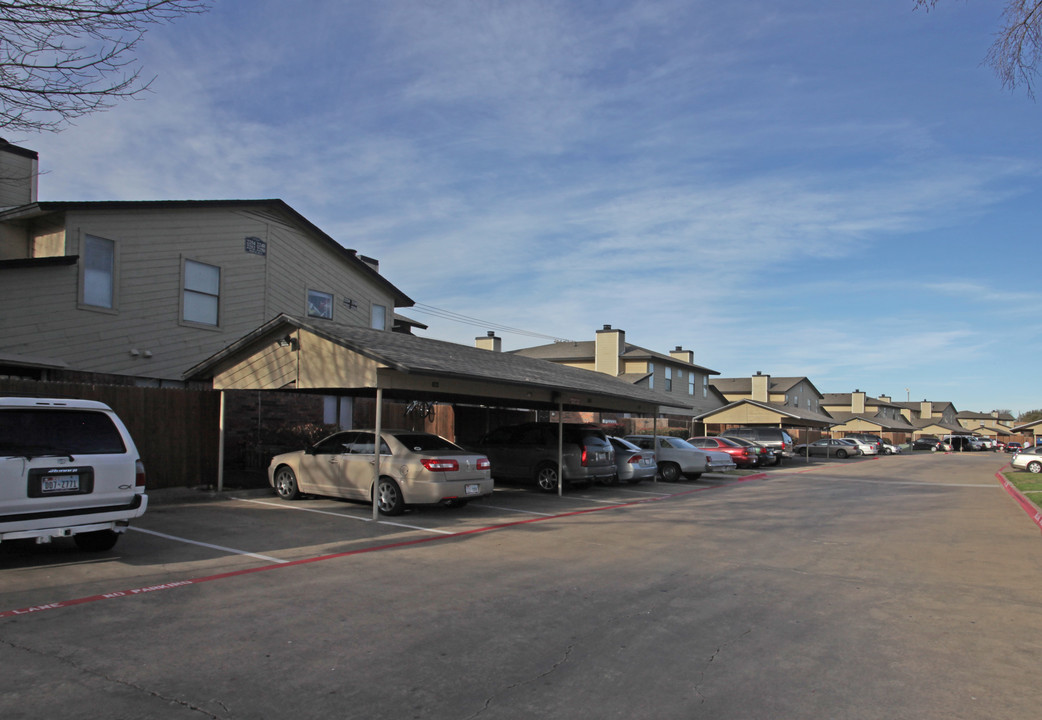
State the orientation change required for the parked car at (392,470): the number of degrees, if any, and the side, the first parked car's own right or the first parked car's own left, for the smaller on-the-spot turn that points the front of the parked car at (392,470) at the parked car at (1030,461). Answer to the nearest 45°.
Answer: approximately 90° to the first parked car's own right

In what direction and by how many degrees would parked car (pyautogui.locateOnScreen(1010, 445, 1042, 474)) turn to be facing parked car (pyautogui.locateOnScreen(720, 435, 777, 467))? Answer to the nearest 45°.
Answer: approximately 135° to its right

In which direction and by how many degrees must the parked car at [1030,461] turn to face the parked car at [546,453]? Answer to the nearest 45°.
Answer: approximately 90° to its right

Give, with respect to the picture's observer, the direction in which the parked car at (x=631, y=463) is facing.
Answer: facing away from the viewer and to the left of the viewer

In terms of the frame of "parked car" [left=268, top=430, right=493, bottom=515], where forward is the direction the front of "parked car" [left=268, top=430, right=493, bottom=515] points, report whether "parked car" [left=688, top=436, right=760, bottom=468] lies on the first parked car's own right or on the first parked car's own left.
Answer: on the first parked car's own right

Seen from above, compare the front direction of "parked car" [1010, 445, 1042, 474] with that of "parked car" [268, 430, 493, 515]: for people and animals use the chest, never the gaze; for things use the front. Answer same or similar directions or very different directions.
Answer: very different directions

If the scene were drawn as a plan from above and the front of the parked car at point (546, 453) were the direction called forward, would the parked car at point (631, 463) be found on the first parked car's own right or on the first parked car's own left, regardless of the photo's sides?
on the first parked car's own right

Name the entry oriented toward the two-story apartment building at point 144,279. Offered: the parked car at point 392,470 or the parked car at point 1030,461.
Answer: the parked car at point 392,470

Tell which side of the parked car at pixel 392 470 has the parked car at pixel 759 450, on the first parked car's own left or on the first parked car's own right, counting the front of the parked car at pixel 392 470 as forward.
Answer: on the first parked car's own right

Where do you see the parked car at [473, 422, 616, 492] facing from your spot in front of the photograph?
facing away from the viewer and to the left of the viewer

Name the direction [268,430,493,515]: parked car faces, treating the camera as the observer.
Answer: facing away from the viewer and to the left of the viewer
